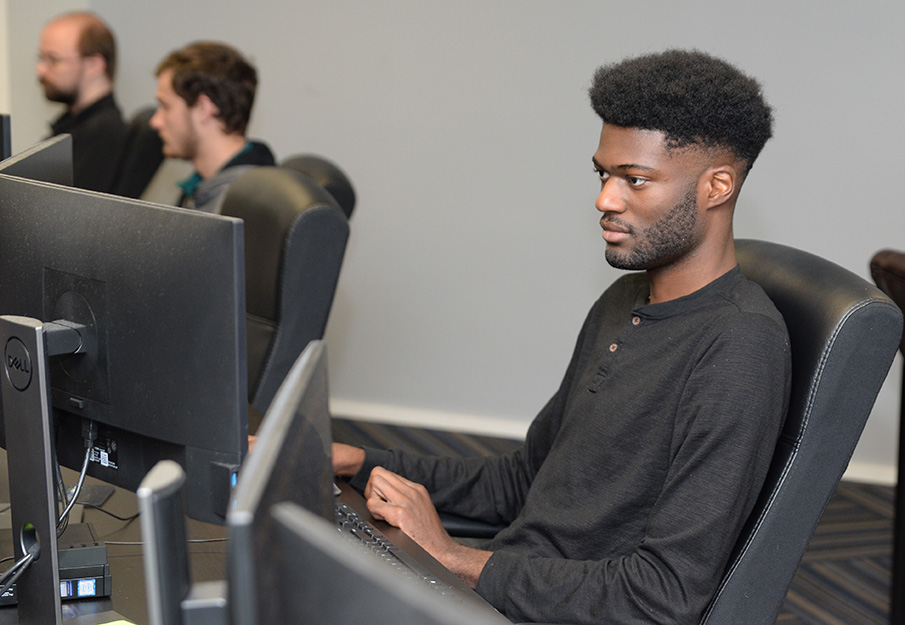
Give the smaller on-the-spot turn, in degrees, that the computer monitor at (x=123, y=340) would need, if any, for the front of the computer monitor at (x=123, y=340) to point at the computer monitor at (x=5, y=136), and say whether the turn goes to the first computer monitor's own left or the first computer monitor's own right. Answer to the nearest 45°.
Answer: approximately 45° to the first computer monitor's own left

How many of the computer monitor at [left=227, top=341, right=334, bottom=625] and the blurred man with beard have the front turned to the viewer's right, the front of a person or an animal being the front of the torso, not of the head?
1

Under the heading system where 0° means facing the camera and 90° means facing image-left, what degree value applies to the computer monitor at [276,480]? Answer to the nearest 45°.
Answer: approximately 270°

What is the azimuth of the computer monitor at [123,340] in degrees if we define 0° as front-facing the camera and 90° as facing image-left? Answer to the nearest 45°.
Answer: approximately 225°

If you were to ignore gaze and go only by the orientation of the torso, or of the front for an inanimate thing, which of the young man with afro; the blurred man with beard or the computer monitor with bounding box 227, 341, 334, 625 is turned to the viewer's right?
the computer monitor

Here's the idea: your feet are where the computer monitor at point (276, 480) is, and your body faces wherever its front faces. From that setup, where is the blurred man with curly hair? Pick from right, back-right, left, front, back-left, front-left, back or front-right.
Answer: left

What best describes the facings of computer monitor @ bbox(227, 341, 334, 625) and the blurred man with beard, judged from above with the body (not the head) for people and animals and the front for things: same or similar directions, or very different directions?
very different directions

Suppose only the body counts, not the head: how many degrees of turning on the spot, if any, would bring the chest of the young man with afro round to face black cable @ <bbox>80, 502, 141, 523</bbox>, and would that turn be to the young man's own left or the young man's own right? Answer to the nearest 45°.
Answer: approximately 45° to the young man's own right

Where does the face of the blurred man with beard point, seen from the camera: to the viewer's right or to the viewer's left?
to the viewer's left

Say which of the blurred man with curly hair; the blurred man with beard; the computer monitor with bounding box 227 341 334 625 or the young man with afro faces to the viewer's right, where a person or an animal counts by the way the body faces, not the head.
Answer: the computer monitor

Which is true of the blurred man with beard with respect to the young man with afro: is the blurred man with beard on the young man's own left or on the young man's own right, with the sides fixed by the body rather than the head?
on the young man's own right
